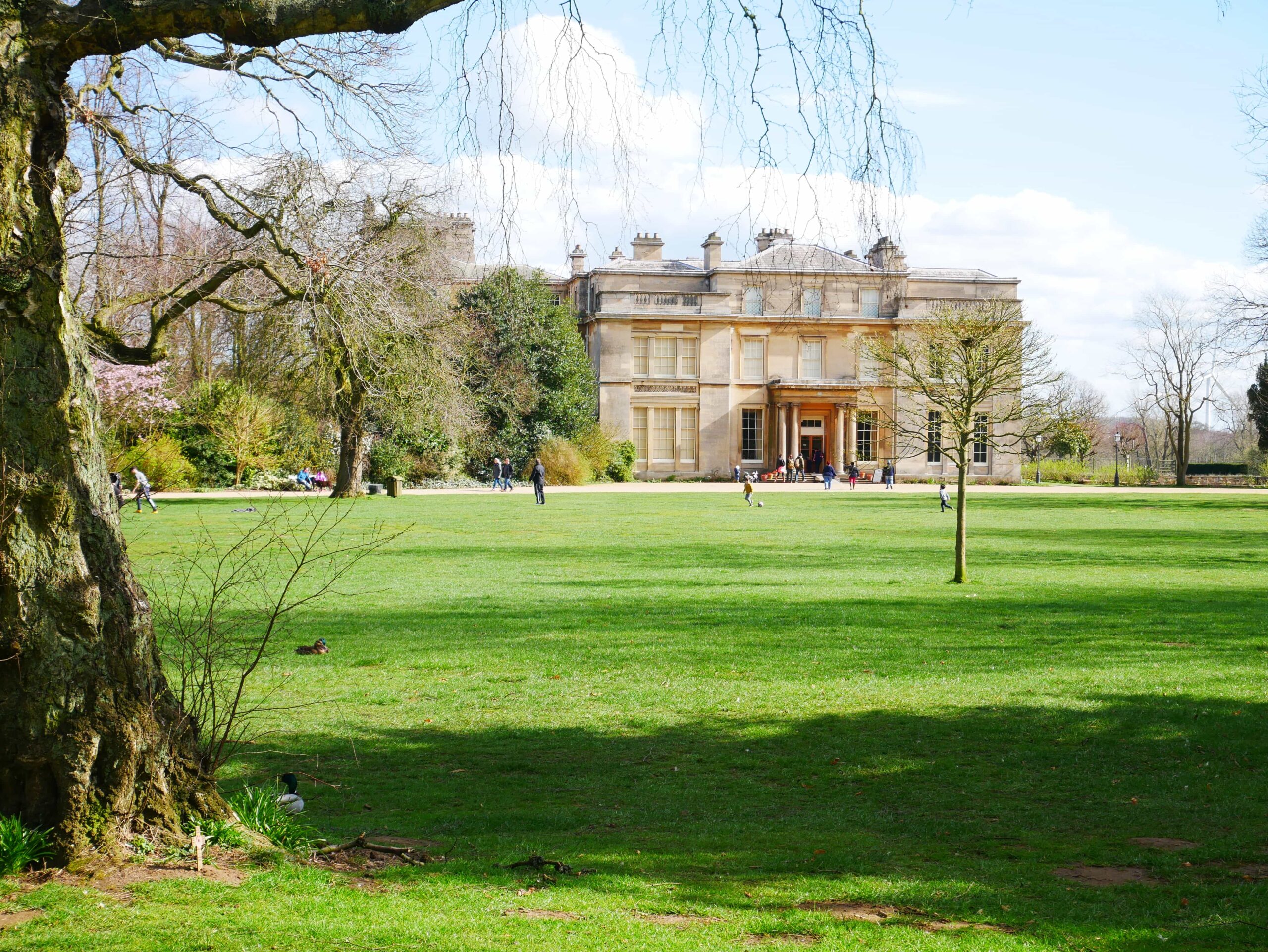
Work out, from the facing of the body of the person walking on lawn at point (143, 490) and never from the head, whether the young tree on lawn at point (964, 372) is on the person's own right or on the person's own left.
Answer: on the person's own left

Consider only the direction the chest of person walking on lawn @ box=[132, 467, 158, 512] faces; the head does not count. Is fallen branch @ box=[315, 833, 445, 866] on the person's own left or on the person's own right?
on the person's own left

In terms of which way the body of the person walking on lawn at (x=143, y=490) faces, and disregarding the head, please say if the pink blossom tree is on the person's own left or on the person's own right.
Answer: on the person's own right

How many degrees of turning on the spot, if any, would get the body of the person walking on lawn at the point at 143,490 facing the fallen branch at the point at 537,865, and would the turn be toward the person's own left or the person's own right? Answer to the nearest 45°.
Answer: approximately 90° to the person's own left
